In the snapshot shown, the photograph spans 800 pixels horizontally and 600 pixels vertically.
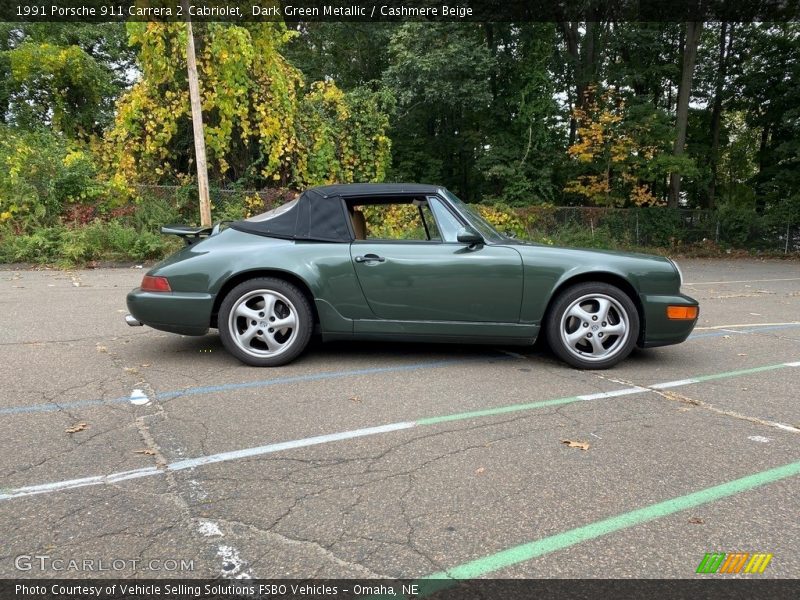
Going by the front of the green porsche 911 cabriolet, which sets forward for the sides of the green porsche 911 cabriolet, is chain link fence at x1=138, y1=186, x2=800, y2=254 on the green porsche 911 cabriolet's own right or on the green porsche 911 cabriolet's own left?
on the green porsche 911 cabriolet's own left

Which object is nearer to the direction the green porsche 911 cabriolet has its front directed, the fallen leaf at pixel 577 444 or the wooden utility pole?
the fallen leaf

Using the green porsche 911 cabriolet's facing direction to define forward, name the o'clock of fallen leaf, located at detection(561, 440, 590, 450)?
The fallen leaf is roughly at 2 o'clock from the green porsche 911 cabriolet.

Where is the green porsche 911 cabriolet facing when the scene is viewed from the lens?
facing to the right of the viewer

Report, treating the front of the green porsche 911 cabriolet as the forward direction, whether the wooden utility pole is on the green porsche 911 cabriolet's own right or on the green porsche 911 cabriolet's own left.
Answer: on the green porsche 911 cabriolet's own left
